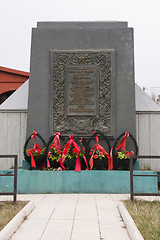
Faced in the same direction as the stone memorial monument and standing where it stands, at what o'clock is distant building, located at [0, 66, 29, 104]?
The distant building is roughly at 5 o'clock from the stone memorial monument.

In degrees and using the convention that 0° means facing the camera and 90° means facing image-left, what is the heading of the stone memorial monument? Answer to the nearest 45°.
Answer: approximately 0°
